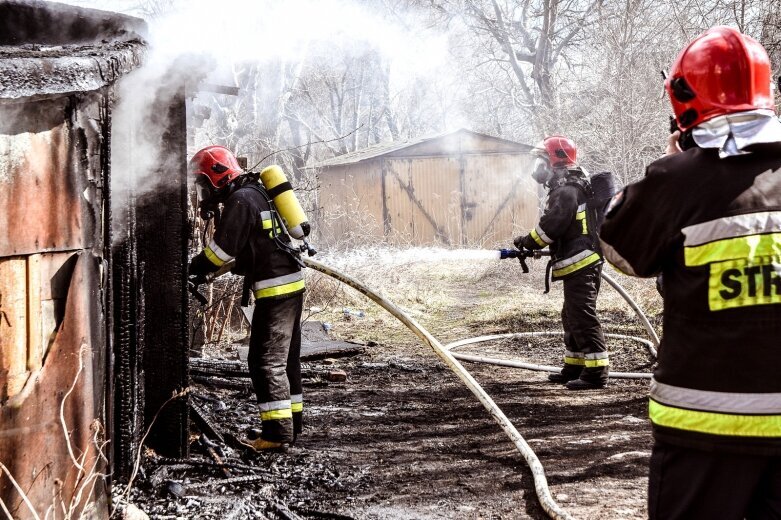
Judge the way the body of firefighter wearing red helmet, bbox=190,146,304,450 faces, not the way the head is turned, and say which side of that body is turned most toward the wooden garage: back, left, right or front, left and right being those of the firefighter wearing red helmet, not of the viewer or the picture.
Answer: right

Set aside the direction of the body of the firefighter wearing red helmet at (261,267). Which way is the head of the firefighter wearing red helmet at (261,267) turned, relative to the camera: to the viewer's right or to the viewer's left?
to the viewer's left

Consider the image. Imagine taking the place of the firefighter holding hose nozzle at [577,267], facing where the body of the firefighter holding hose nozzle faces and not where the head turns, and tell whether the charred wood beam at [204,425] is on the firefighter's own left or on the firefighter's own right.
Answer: on the firefighter's own left

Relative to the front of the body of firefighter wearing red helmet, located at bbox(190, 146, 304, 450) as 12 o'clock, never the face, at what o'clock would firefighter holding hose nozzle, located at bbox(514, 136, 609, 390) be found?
The firefighter holding hose nozzle is roughly at 5 o'clock from the firefighter wearing red helmet.

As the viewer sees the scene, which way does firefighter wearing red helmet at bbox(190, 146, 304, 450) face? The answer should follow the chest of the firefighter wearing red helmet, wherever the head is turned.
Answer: to the viewer's left

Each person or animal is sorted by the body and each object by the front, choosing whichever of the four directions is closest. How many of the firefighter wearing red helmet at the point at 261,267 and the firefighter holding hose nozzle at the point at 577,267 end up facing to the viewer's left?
2

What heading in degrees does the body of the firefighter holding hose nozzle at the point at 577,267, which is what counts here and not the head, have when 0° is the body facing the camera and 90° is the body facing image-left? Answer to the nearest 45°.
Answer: approximately 90°

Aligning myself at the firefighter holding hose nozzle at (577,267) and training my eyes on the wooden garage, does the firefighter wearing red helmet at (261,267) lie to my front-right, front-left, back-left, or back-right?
back-left

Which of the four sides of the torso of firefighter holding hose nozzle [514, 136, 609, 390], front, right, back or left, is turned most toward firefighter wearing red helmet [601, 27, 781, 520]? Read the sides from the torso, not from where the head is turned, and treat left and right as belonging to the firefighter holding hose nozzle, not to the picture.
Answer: left

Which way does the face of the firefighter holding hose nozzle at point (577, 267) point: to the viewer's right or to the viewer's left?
to the viewer's left
